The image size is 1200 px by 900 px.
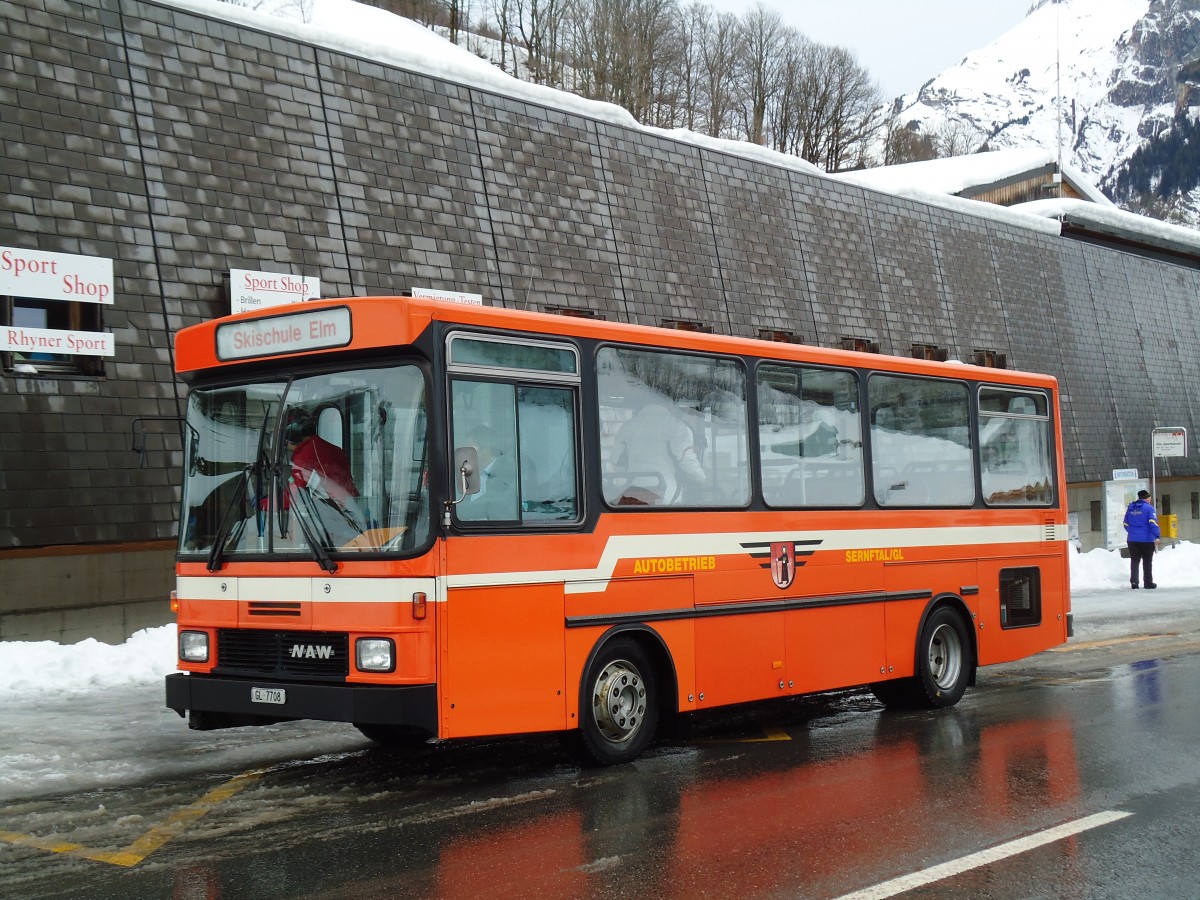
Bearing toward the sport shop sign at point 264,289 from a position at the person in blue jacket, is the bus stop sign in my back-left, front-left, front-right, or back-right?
back-right

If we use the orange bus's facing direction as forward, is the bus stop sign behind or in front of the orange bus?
behind

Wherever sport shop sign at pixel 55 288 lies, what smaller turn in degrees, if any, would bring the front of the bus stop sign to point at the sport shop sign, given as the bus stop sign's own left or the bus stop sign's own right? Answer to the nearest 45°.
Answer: approximately 45° to the bus stop sign's own right

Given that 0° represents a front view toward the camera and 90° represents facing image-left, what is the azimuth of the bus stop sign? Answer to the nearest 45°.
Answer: approximately 0°

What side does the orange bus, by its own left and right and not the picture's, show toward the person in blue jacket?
back

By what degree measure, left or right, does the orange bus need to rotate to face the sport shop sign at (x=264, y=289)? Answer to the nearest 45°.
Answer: approximately 90° to its right

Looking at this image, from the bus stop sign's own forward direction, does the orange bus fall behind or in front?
in front

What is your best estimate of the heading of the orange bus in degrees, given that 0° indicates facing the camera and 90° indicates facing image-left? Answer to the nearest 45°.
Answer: approximately 45°

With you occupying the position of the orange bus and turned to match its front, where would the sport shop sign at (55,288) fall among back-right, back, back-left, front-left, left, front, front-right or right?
right
